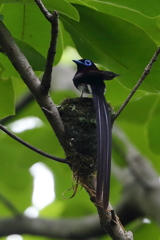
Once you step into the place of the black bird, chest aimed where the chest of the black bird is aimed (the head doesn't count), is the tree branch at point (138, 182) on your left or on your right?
on your right
